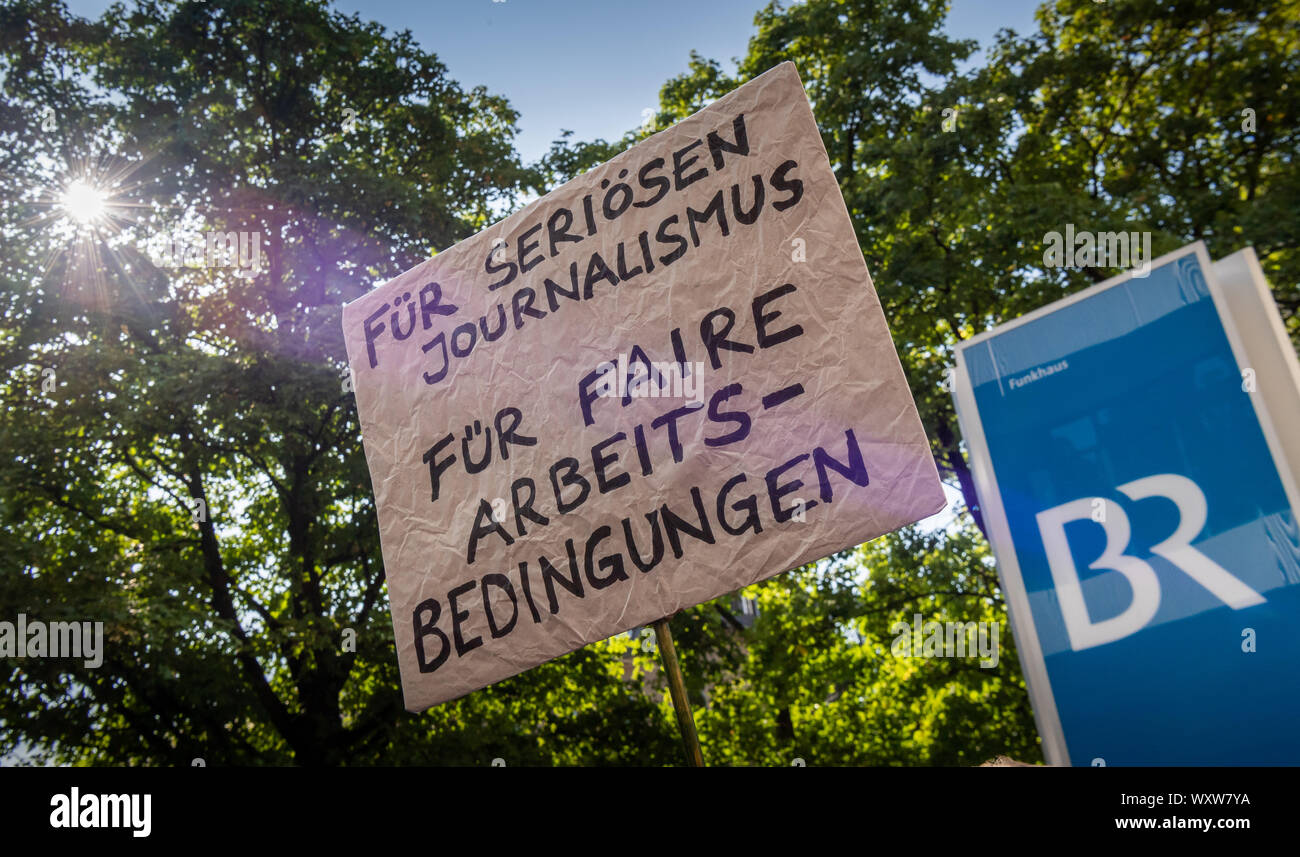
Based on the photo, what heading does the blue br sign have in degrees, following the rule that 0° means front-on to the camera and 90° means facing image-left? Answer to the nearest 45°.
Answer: approximately 0°

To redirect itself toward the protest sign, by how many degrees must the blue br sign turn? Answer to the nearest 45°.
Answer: approximately 45° to its right

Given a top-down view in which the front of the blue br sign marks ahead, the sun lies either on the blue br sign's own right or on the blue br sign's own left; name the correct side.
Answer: on the blue br sign's own right

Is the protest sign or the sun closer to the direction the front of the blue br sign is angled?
the protest sign
